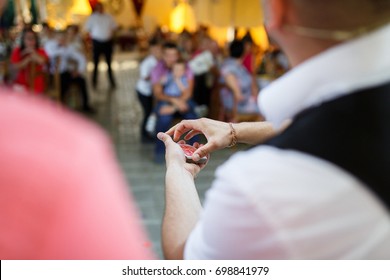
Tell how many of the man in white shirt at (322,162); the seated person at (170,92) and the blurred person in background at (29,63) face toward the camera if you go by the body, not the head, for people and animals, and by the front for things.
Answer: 2

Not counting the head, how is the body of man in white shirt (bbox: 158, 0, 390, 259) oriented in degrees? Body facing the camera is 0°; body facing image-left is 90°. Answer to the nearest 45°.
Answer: approximately 135°

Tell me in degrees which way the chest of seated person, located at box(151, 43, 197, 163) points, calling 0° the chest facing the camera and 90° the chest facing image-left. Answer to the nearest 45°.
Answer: approximately 0°

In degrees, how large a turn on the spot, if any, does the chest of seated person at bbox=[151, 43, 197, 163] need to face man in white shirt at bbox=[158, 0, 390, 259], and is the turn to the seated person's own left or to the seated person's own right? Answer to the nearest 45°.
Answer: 0° — they already face them
